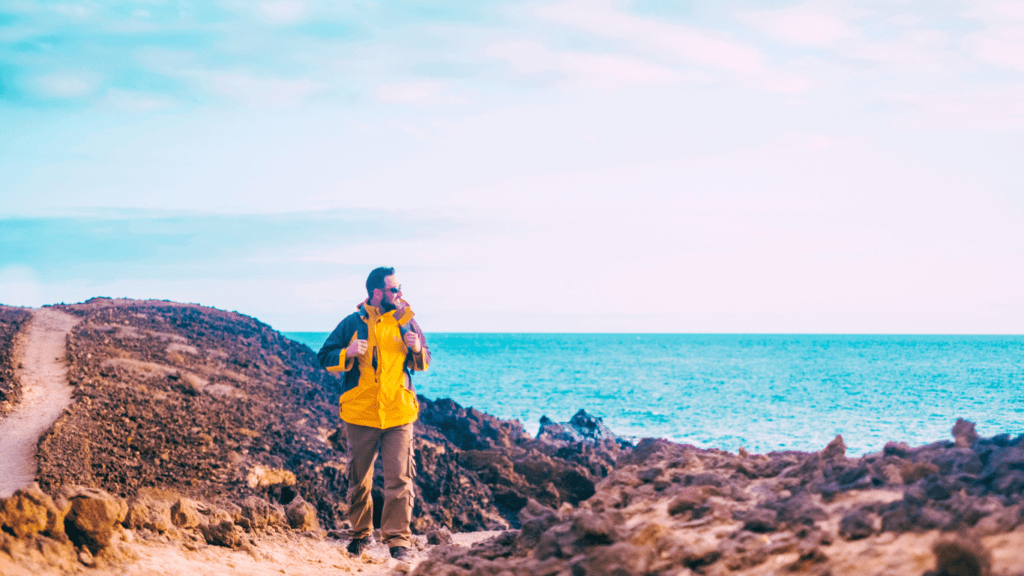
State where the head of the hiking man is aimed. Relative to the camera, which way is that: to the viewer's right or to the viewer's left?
to the viewer's right

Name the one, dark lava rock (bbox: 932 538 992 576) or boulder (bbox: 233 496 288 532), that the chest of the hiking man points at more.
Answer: the dark lava rock

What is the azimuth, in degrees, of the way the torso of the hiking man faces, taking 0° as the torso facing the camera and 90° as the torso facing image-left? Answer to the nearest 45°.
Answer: approximately 0°

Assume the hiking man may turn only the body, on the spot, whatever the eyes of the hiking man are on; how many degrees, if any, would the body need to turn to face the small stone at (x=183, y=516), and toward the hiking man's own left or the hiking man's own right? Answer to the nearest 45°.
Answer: approximately 90° to the hiking man's own right

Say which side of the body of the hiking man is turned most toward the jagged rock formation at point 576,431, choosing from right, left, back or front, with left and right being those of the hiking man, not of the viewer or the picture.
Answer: back

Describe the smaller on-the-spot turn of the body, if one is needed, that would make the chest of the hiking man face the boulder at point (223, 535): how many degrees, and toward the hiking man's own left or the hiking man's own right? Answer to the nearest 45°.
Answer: approximately 90° to the hiking man's own right

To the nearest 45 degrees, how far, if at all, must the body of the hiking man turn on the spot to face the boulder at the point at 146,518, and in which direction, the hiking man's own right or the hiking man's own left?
approximately 90° to the hiking man's own right
